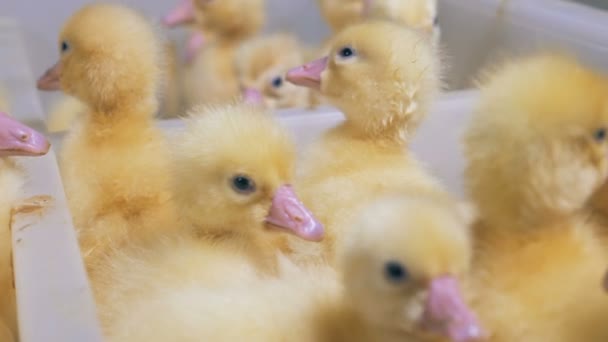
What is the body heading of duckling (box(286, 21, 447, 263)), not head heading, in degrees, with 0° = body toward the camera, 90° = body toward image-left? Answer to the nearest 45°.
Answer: approximately 90°

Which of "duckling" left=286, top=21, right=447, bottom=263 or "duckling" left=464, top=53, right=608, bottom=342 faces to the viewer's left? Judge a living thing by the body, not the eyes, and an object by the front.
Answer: "duckling" left=286, top=21, right=447, bottom=263

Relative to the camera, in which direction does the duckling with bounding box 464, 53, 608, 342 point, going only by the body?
to the viewer's right

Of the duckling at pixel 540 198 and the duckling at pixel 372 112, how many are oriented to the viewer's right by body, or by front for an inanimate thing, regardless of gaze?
1
